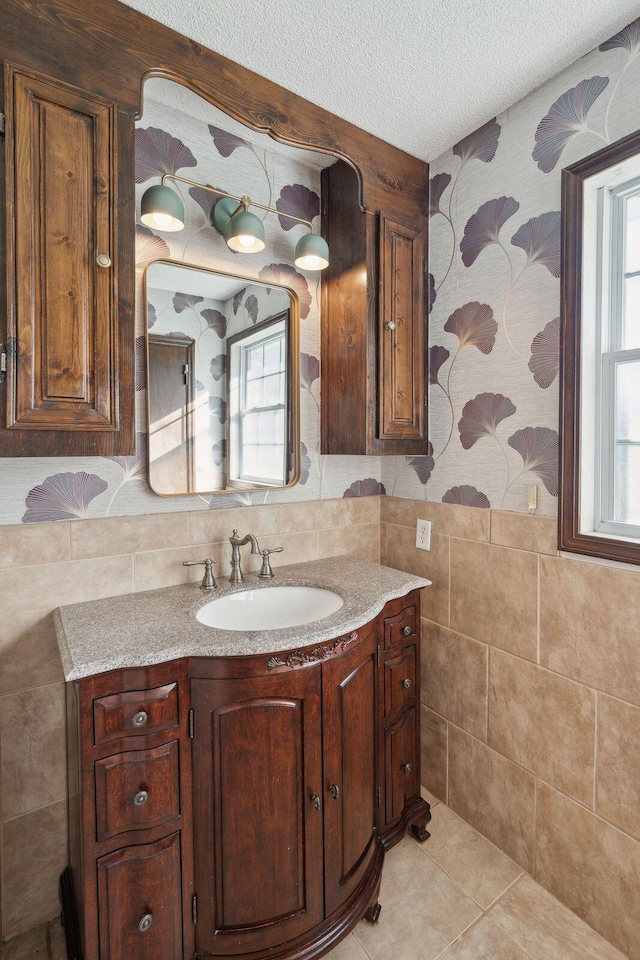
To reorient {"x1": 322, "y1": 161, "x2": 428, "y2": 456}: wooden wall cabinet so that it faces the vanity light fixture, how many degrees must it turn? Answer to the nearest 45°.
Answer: approximately 90° to its right

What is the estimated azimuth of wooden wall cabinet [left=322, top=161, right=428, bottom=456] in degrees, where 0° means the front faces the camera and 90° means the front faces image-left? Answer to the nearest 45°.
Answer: approximately 315°

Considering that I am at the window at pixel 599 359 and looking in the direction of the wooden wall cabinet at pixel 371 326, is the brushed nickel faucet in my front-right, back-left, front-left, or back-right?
front-left

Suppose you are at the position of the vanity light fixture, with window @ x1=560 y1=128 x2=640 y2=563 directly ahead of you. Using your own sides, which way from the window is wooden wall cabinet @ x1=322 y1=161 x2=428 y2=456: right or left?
left

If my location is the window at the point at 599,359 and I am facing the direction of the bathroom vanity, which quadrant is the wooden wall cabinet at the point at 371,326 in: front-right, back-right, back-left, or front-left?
front-right

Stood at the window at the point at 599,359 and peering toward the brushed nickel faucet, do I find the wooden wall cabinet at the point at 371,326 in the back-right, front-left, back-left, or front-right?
front-right

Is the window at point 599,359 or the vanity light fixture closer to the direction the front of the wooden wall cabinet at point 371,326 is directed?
the window

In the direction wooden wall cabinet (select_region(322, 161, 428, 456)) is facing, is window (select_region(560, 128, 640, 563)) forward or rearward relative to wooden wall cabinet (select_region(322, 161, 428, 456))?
forward
